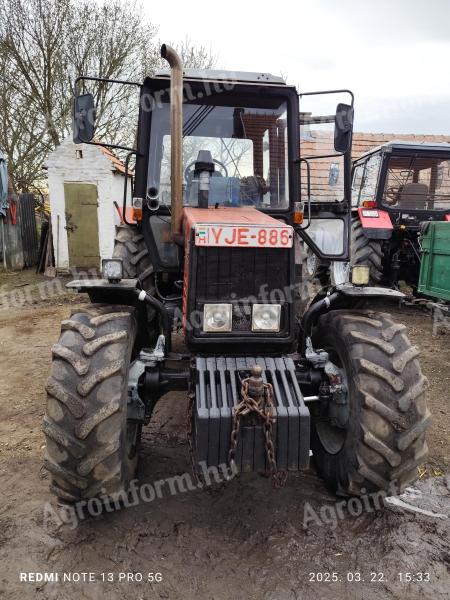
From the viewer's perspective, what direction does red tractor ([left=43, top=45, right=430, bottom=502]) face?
toward the camera

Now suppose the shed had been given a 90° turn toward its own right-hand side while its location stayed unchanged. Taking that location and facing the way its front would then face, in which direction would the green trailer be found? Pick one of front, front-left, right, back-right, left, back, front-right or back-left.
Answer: back-left

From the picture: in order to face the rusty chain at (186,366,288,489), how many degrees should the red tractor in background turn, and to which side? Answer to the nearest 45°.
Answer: approximately 135° to its left

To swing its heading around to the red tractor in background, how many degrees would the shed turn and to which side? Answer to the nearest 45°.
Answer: approximately 45° to its left

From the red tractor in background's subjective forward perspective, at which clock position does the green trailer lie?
The green trailer is roughly at 7 o'clock from the red tractor in background.

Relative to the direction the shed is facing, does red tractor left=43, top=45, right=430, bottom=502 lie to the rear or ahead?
ahead

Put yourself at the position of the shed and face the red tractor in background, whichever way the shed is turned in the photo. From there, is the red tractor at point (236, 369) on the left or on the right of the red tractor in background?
right

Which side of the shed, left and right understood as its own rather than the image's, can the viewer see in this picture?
front

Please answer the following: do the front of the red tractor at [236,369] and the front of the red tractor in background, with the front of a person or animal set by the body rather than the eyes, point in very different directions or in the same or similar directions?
very different directions

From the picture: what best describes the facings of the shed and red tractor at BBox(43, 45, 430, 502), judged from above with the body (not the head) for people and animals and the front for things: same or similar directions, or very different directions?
same or similar directions

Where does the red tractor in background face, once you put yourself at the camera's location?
facing away from the viewer and to the left of the viewer
